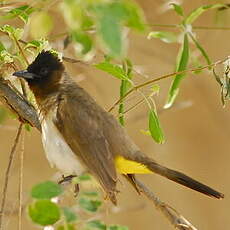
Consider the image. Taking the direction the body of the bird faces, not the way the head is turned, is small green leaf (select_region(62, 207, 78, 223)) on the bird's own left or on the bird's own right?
on the bird's own left

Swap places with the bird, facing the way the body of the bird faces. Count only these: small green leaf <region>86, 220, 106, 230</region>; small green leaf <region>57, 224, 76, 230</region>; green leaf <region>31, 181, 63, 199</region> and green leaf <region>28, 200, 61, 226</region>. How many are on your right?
0

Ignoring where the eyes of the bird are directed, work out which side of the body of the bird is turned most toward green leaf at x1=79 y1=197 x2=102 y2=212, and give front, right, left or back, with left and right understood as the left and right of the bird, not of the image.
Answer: left

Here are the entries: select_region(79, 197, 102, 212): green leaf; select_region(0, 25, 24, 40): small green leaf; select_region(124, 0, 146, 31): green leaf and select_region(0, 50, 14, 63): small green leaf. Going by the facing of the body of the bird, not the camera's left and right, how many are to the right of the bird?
0

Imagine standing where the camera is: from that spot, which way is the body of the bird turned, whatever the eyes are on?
to the viewer's left

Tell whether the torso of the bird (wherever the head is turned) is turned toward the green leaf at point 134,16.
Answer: no

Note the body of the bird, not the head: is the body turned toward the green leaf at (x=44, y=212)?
no
